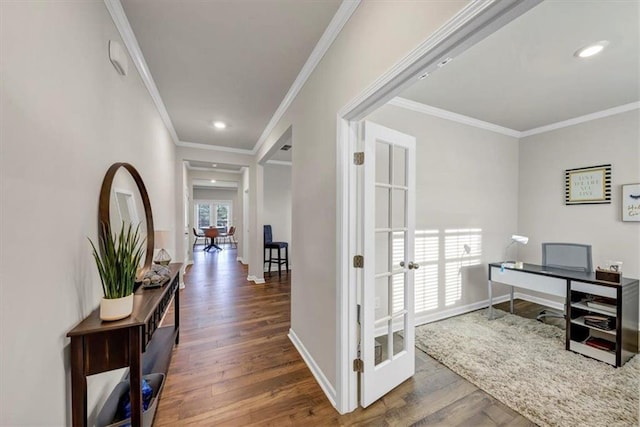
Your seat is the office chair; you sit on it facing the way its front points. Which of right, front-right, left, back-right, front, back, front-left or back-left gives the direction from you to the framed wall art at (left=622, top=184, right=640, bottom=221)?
back

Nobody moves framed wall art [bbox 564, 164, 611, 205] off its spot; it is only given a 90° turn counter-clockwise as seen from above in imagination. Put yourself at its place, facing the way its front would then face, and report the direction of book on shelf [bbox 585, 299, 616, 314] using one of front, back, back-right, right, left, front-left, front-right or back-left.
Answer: front-right

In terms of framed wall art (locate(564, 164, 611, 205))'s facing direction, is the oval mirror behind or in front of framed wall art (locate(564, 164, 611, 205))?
in front

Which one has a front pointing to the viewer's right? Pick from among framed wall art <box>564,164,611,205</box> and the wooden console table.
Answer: the wooden console table

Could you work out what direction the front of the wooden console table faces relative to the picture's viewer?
facing to the right of the viewer

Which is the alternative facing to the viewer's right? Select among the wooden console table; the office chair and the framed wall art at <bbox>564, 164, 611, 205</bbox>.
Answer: the wooden console table

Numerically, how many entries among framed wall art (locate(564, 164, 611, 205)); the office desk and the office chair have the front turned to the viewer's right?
0

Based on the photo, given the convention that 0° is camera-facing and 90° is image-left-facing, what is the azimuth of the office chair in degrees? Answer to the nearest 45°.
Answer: approximately 45°

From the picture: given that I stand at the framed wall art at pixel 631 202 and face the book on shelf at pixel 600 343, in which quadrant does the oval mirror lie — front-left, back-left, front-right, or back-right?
front-right

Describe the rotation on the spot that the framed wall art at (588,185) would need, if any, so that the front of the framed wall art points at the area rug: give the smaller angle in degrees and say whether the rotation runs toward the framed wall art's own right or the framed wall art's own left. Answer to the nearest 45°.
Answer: approximately 45° to the framed wall art's own left
